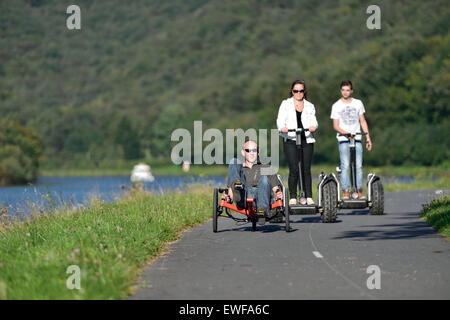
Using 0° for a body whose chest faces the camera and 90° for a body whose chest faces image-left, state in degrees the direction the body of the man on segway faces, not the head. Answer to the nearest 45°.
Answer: approximately 0°

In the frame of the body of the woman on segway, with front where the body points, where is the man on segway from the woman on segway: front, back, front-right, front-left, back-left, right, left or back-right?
back-left

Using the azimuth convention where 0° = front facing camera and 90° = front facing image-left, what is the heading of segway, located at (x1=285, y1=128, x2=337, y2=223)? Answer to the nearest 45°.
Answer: approximately 0°

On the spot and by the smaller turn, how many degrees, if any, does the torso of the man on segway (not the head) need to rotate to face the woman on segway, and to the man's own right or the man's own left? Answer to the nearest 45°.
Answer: approximately 45° to the man's own right

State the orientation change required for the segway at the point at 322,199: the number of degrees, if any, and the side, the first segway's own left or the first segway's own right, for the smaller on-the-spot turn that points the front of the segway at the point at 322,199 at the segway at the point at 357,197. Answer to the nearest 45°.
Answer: approximately 135° to the first segway's own left

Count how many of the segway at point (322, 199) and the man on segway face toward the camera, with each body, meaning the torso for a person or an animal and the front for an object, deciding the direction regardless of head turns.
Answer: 2
